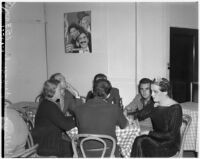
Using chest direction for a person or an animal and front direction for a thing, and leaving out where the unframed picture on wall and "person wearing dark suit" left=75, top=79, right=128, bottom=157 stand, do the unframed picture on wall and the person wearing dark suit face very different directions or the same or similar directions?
very different directions

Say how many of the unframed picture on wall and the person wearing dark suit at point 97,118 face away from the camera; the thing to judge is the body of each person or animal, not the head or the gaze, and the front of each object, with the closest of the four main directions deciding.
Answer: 1

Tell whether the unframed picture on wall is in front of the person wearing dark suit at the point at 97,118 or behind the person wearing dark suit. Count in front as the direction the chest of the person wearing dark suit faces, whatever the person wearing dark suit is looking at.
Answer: in front

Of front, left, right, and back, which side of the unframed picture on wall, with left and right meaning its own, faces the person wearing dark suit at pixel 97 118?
front

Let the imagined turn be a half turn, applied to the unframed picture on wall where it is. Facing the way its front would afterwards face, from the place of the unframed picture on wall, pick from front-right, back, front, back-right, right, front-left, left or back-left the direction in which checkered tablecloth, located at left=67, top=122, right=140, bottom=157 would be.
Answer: back

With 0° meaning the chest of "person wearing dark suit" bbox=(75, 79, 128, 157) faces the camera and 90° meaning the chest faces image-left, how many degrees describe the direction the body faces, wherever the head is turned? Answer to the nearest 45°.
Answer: approximately 180°

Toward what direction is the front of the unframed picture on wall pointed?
toward the camera

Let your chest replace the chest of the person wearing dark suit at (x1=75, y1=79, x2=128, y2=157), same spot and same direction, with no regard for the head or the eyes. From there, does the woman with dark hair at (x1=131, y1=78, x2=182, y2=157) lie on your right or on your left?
on your right

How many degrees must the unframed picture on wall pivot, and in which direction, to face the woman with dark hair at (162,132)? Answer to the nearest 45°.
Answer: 0° — it already faces them

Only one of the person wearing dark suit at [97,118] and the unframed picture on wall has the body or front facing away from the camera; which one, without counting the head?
the person wearing dark suit

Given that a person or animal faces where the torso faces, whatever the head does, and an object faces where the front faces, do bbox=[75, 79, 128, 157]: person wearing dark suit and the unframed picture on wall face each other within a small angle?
yes

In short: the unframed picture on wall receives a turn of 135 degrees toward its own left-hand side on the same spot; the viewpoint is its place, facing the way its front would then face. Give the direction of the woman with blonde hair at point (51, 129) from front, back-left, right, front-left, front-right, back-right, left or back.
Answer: back-right
